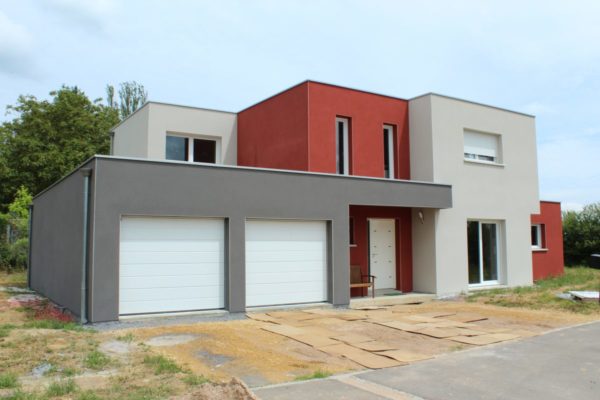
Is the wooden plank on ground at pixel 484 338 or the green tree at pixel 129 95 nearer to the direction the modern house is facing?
the wooden plank on ground

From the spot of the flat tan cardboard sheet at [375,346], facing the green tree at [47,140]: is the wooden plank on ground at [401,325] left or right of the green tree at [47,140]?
right

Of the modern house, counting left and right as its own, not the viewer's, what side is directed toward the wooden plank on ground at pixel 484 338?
front

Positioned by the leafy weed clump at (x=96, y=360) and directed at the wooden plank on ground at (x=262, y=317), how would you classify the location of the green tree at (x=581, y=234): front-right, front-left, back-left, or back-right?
front-right

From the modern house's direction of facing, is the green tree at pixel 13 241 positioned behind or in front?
behind

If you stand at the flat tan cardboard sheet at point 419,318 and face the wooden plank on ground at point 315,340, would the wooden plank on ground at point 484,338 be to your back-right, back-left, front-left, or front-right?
front-left

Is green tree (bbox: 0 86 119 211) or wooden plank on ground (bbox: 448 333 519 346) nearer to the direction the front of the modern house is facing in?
the wooden plank on ground

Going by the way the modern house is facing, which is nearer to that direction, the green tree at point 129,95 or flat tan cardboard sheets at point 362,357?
the flat tan cardboard sheets

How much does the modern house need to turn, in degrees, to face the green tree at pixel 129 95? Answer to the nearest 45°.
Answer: approximately 180°

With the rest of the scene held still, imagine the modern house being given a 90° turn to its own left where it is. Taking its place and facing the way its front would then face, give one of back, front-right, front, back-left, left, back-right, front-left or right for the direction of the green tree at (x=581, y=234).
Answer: front

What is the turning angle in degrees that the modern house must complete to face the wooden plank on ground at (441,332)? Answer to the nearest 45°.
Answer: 0° — it already faces it

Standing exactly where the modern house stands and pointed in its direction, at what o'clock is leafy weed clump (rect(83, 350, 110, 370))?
The leafy weed clump is roughly at 2 o'clock from the modern house.

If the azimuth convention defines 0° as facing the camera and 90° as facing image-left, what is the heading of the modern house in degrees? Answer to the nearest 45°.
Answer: approximately 315°

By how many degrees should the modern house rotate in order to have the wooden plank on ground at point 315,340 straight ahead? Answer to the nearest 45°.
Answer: approximately 45° to its right
